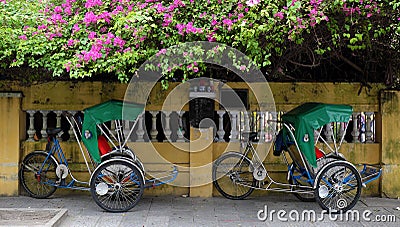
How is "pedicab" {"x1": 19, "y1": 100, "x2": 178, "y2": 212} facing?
to the viewer's right

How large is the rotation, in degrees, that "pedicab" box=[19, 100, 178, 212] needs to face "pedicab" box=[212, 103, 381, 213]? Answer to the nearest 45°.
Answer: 0° — it already faces it
